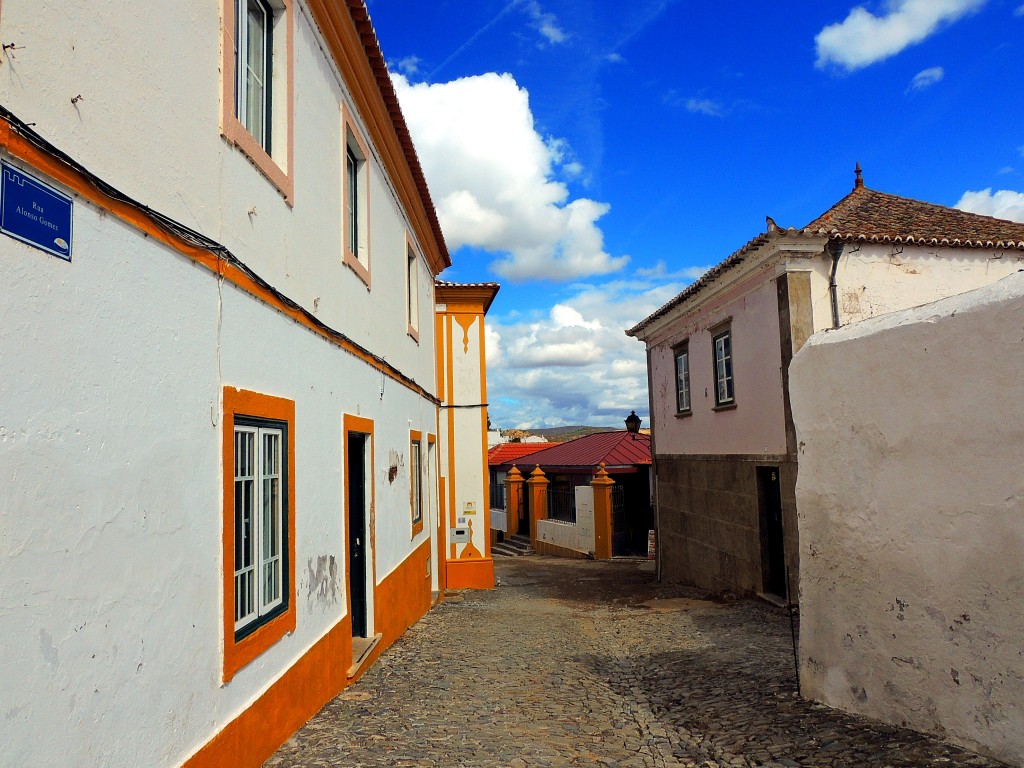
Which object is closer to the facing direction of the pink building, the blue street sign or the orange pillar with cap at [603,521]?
the blue street sign

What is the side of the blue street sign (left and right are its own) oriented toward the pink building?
left

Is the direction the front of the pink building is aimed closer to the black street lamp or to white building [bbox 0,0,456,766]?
the white building

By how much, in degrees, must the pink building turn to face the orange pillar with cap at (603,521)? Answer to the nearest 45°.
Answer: approximately 90° to its right

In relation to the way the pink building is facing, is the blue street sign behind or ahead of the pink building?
ahead

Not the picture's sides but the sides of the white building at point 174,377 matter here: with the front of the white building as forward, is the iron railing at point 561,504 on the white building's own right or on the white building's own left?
on the white building's own left

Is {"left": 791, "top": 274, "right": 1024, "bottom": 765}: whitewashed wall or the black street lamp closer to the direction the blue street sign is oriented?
the whitewashed wall

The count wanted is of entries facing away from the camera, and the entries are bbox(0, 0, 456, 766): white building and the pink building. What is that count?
0

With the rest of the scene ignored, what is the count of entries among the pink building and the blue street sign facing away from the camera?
0

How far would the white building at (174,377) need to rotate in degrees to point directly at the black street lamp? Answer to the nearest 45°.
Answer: approximately 90° to its left

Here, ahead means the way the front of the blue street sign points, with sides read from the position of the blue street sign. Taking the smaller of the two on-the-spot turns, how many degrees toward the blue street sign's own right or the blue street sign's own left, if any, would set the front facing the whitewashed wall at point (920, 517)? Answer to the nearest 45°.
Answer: approximately 45° to the blue street sign's own left

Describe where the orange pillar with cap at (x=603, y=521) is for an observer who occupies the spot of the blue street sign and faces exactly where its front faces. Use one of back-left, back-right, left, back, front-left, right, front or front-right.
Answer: left

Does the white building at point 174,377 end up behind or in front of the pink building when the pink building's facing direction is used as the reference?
in front

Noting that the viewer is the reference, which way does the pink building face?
facing the viewer and to the left of the viewer

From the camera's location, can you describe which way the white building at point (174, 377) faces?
facing the viewer and to the right of the viewer

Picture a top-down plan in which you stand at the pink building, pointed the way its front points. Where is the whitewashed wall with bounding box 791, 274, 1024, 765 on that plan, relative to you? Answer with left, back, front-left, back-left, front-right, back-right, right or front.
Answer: front-left
